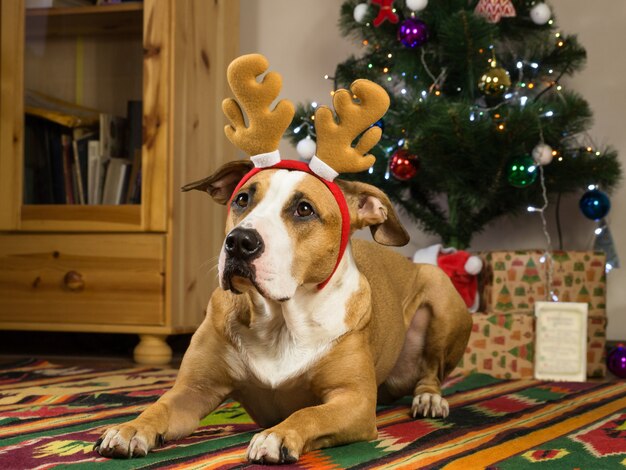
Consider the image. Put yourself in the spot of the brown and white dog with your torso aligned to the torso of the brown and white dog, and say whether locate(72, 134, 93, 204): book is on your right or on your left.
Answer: on your right

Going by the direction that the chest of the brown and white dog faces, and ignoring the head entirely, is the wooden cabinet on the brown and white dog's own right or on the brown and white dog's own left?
on the brown and white dog's own right

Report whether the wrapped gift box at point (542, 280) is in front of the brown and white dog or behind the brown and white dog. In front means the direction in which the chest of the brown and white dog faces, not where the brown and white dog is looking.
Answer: behind

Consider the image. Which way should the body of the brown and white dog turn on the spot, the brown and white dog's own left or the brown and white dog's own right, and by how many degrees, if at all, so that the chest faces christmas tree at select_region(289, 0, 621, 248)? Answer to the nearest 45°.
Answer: approximately 180°

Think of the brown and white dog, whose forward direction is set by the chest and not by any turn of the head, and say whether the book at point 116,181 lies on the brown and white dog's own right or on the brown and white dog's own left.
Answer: on the brown and white dog's own right

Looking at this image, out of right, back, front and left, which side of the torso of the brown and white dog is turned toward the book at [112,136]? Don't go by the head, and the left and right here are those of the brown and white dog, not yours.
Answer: right

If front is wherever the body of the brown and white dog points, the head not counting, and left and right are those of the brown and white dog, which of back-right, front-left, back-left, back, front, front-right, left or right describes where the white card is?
back

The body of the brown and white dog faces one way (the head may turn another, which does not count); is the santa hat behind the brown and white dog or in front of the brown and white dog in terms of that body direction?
behind

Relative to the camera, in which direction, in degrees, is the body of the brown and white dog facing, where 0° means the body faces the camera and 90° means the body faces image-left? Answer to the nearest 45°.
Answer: approximately 45°

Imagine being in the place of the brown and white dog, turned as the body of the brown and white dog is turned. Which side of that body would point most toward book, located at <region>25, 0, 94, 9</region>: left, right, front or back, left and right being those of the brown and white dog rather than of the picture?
right

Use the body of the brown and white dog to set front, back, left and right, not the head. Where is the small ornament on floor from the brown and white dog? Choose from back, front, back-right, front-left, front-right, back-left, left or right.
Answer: back

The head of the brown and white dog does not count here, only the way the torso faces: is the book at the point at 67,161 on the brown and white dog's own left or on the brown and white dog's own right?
on the brown and white dog's own right

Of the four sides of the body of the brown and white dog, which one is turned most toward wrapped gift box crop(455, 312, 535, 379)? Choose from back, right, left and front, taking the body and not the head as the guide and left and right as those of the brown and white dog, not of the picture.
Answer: back

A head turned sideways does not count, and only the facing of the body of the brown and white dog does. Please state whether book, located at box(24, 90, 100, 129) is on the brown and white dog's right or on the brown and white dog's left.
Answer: on the brown and white dog's right
